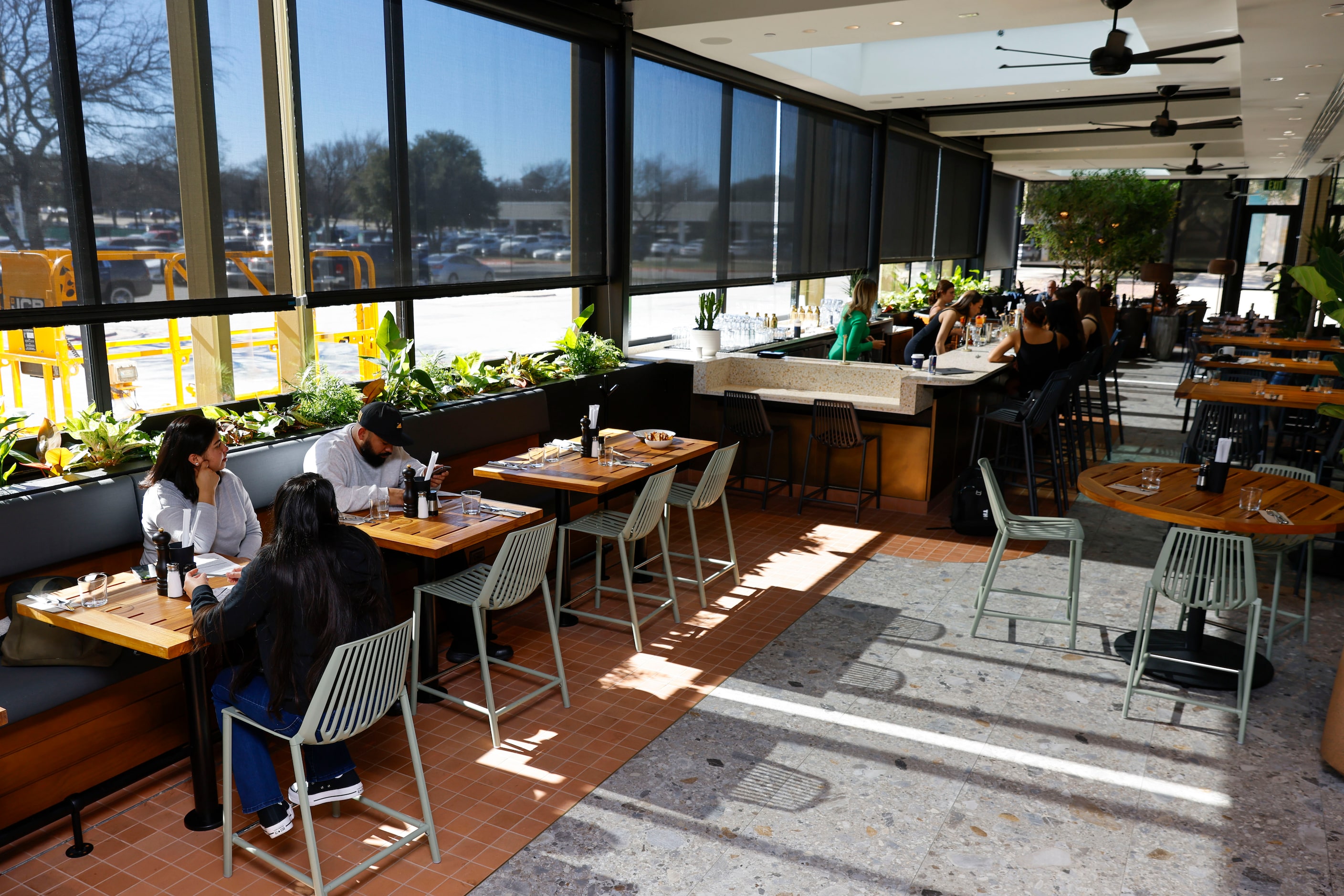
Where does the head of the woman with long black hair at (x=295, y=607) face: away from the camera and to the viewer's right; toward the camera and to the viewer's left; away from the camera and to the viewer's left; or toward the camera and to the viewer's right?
away from the camera and to the viewer's left

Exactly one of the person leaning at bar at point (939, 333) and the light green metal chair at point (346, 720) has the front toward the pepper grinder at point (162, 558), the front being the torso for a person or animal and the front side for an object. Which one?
the light green metal chair

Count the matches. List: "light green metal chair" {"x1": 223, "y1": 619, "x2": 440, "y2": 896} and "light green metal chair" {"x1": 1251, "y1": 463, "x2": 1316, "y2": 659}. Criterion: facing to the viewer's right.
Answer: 0

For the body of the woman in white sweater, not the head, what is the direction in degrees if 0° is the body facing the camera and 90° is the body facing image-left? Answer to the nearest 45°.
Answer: approximately 315°

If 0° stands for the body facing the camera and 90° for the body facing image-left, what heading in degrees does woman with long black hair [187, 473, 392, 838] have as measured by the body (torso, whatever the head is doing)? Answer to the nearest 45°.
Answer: approximately 135°

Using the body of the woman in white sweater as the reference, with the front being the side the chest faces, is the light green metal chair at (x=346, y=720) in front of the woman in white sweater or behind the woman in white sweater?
in front

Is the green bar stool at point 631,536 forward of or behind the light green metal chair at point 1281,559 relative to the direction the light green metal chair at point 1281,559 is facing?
forward

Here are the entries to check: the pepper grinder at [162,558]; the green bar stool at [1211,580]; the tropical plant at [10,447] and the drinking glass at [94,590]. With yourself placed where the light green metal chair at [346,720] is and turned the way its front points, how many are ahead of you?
3

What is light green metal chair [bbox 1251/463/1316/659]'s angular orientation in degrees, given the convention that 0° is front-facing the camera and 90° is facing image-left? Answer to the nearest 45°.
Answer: approximately 45°

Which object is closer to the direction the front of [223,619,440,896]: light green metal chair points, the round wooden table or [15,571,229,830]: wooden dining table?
the wooden dining table

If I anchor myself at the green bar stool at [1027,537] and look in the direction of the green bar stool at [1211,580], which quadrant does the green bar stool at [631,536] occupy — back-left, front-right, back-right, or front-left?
back-right

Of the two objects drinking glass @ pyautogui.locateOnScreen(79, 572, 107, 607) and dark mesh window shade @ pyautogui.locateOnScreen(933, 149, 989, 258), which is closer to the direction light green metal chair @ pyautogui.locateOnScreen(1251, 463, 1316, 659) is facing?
the drinking glass

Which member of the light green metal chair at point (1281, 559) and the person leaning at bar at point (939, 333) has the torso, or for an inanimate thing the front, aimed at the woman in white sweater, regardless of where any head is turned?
the light green metal chair
